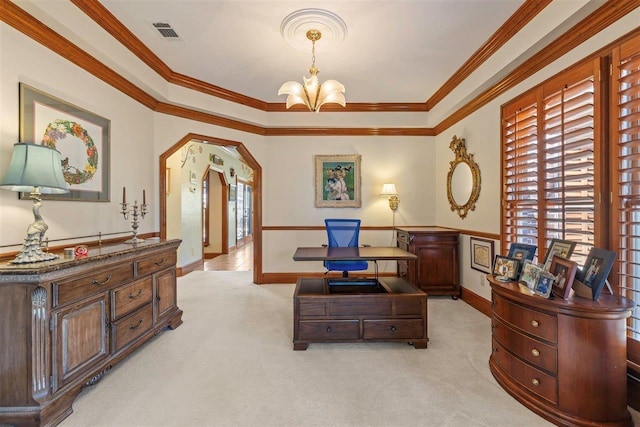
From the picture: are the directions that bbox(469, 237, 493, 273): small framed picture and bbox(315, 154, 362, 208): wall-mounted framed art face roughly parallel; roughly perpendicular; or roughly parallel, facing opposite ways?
roughly perpendicular

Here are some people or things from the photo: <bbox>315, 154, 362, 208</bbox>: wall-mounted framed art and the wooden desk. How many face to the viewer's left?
0

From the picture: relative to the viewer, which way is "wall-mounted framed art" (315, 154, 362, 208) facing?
toward the camera

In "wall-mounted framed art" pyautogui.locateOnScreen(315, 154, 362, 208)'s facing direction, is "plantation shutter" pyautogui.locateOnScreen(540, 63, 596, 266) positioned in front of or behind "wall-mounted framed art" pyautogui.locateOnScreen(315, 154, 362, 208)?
in front

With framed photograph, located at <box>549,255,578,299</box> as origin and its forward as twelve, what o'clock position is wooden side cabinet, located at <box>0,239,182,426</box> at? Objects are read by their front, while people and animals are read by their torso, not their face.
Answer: The wooden side cabinet is roughly at 12 o'clock from the framed photograph.

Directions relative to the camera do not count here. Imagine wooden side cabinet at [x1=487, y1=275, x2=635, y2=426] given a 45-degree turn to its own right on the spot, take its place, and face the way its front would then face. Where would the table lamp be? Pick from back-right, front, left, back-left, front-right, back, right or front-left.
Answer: front-left

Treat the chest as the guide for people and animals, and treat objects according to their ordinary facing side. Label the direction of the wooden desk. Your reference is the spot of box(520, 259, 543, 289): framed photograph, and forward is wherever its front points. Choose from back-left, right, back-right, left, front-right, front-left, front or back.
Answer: front-right

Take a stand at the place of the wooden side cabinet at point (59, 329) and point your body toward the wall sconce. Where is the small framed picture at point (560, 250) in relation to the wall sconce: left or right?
right

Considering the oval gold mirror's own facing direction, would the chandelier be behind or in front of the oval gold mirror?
in front

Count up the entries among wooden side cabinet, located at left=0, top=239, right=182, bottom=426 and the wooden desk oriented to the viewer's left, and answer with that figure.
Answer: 0

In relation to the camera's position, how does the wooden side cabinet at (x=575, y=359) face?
facing the viewer and to the left of the viewer

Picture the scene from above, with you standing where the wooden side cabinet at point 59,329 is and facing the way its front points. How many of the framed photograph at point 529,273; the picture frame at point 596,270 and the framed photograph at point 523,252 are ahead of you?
3

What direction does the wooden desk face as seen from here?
toward the camera
